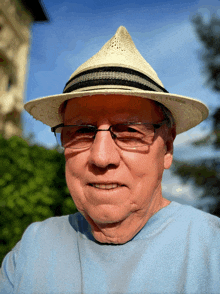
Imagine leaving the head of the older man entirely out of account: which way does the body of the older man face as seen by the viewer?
toward the camera

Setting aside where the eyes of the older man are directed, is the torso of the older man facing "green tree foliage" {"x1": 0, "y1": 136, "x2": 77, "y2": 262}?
no
